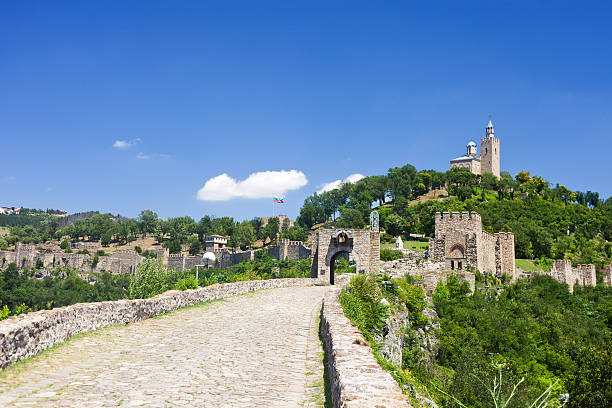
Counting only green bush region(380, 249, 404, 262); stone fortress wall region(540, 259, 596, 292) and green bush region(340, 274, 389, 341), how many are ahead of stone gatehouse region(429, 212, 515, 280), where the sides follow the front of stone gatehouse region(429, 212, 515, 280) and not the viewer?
1

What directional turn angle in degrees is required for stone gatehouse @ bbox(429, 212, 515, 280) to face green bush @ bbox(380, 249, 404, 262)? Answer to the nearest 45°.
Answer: approximately 135° to its right

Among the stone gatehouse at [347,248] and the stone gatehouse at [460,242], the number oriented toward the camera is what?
2

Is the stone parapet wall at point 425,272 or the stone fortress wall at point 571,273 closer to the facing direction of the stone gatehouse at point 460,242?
the stone parapet wall

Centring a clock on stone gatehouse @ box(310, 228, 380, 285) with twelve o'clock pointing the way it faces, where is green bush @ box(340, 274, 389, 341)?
The green bush is roughly at 12 o'clock from the stone gatehouse.

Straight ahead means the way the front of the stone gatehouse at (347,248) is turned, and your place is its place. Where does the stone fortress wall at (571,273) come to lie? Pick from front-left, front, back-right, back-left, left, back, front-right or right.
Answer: back-left

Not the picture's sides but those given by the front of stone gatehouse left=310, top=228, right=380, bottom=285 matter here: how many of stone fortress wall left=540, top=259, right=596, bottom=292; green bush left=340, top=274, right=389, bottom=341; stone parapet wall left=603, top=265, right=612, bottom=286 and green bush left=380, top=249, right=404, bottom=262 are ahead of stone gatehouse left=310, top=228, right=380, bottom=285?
1

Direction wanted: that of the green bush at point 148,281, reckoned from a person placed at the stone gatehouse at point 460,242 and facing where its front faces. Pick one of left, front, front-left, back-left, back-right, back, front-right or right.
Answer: front-right

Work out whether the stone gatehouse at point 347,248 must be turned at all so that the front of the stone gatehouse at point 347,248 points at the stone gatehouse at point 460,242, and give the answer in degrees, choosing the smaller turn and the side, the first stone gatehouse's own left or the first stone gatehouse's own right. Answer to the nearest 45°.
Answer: approximately 135° to the first stone gatehouse's own left

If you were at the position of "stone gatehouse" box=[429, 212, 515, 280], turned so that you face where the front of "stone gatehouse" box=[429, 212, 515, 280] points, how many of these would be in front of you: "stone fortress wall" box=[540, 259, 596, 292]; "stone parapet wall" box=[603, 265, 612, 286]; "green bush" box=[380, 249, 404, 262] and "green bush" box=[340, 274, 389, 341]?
1

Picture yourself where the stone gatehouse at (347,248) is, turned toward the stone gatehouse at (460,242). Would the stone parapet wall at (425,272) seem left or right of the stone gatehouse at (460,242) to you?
right

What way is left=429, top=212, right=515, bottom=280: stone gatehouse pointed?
toward the camera

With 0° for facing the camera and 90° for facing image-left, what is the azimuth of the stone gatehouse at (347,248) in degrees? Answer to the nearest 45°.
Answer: approximately 0°

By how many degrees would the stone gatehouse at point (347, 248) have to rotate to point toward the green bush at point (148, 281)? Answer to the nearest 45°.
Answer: approximately 45° to its right

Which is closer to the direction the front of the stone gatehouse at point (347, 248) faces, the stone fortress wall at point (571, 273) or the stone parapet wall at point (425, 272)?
the stone parapet wall
